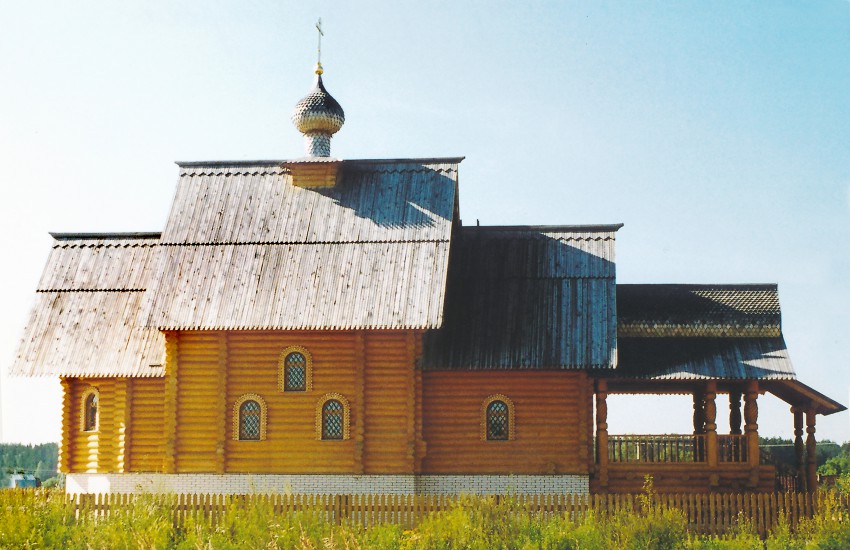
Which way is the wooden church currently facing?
to the viewer's right
